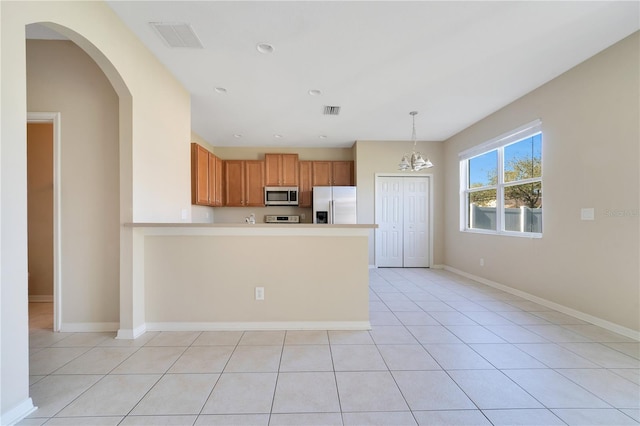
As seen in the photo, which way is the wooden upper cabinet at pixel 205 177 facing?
to the viewer's right

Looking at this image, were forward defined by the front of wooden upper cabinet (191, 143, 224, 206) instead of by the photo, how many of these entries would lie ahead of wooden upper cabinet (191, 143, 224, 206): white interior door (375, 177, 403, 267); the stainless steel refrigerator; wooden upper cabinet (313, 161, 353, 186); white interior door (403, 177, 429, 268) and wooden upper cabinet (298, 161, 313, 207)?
5

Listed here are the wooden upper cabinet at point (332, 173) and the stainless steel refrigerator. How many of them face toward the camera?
2

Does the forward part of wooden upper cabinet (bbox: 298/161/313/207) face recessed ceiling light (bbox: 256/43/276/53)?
yes

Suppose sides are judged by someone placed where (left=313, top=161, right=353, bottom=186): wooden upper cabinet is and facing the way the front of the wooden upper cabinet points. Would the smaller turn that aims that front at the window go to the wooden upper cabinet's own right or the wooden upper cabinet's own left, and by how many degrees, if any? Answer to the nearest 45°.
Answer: approximately 45° to the wooden upper cabinet's own left

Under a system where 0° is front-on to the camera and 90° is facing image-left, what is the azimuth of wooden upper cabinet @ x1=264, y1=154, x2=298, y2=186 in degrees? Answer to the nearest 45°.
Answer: approximately 0°

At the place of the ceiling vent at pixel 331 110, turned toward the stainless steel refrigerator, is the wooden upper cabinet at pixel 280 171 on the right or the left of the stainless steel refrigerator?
left

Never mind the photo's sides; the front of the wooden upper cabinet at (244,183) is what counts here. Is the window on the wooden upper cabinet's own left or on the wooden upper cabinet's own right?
on the wooden upper cabinet's own left

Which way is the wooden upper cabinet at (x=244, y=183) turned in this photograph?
toward the camera

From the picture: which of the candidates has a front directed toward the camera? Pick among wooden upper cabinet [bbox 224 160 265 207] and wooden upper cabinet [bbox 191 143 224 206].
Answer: wooden upper cabinet [bbox 224 160 265 207]

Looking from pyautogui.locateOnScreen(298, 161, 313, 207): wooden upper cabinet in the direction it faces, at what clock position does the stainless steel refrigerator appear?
The stainless steel refrigerator is roughly at 10 o'clock from the wooden upper cabinet.

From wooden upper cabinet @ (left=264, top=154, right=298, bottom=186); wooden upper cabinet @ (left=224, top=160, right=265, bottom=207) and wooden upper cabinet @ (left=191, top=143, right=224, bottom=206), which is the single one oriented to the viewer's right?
wooden upper cabinet @ (left=191, top=143, right=224, bottom=206)

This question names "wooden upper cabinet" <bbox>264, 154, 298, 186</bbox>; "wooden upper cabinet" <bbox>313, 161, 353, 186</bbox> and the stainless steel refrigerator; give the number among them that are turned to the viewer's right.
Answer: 0

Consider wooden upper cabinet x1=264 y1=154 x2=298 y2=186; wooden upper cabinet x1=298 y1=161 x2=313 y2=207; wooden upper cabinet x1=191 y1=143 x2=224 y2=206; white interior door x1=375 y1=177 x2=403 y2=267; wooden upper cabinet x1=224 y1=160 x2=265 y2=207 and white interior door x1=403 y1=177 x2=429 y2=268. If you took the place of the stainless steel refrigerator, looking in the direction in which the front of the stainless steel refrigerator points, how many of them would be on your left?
2

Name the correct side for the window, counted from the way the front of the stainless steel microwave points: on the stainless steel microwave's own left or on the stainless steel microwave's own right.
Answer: on the stainless steel microwave's own left

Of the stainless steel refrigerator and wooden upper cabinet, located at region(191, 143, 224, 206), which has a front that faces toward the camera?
the stainless steel refrigerator

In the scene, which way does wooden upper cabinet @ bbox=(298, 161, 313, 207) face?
toward the camera
